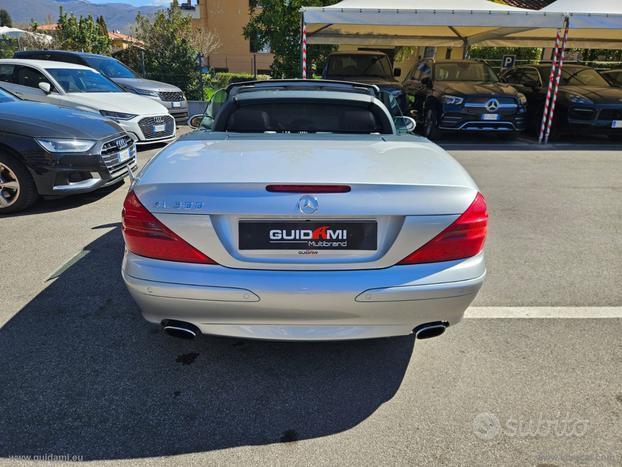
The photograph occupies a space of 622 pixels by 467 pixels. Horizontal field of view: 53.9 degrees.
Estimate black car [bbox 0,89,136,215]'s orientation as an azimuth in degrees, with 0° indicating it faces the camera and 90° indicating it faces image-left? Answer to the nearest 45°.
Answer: approximately 315°

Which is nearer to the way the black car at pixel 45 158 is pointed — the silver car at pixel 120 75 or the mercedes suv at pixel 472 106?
the mercedes suv

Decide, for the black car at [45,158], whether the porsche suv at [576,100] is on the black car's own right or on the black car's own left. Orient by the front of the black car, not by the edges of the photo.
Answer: on the black car's own left

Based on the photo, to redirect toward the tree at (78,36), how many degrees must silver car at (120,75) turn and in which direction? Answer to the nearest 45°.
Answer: approximately 135° to its left

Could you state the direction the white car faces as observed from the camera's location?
facing the viewer and to the right of the viewer

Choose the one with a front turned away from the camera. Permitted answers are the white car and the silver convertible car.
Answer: the silver convertible car

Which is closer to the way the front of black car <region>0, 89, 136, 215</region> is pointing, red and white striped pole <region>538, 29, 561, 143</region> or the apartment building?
the red and white striped pole

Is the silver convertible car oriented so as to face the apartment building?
yes

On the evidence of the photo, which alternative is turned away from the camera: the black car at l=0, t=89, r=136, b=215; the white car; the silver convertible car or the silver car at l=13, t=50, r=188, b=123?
the silver convertible car

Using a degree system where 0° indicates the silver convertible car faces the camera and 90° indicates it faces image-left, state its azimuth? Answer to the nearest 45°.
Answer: approximately 180°

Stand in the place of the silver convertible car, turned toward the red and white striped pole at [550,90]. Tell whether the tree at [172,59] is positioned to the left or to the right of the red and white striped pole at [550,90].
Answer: left

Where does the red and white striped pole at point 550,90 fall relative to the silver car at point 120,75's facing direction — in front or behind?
in front

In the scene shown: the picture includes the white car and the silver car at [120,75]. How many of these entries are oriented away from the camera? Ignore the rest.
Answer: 0

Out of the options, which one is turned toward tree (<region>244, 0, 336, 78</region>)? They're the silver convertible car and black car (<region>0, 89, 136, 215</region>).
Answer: the silver convertible car

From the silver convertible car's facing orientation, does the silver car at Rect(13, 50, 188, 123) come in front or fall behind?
in front

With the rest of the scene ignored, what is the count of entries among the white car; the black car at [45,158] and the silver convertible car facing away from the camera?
1

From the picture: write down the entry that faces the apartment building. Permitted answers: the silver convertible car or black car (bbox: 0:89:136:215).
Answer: the silver convertible car
